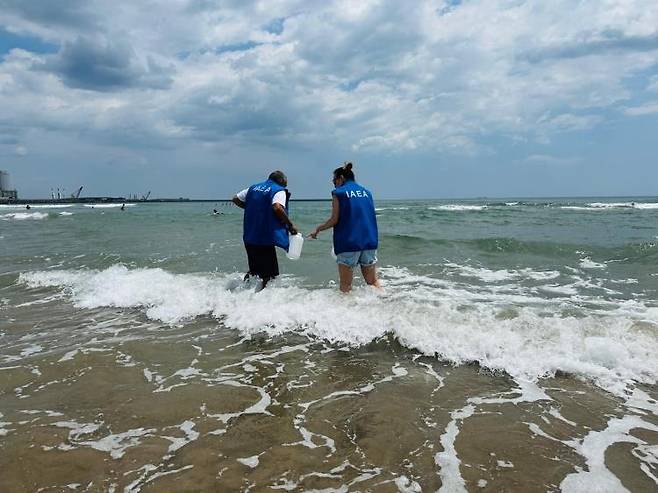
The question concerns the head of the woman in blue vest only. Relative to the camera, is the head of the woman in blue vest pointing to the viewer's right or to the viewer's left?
to the viewer's left

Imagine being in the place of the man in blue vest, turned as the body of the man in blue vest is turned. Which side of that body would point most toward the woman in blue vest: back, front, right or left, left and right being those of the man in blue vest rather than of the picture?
right

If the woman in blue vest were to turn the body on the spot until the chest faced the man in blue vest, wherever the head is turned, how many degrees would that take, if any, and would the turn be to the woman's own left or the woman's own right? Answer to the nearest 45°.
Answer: approximately 45° to the woman's own left

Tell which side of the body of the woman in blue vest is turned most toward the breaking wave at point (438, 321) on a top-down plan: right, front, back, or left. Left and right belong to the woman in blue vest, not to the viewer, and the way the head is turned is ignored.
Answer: back

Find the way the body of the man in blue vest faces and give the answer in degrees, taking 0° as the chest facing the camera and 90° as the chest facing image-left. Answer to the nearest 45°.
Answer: approximately 225°

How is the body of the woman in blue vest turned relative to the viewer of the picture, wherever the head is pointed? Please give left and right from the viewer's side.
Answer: facing away from the viewer and to the left of the viewer

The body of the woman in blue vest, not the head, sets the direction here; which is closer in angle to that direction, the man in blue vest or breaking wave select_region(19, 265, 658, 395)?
the man in blue vest
